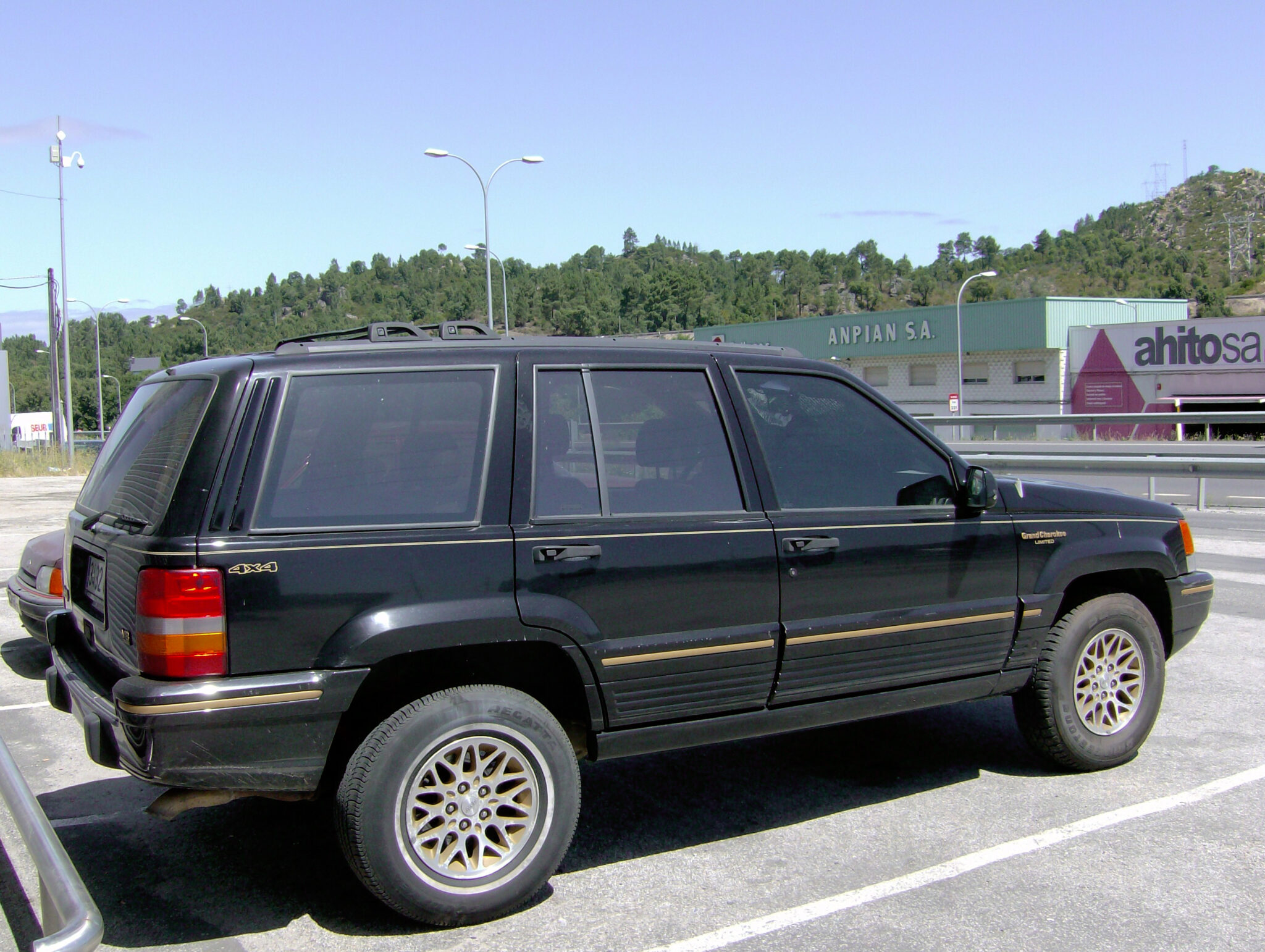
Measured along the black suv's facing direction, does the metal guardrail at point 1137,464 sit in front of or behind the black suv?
in front

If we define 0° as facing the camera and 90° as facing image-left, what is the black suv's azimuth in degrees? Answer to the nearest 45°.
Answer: approximately 225°

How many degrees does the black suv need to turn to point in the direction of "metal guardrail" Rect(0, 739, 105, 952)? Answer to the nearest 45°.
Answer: approximately 180°
